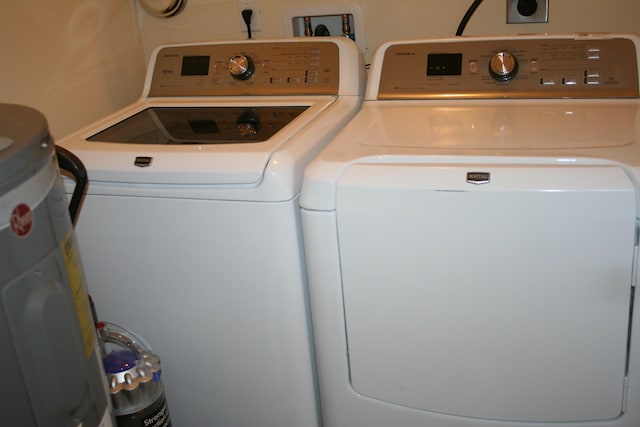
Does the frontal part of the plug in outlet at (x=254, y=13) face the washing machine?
yes

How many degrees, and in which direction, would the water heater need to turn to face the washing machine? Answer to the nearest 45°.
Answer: approximately 135° to its left

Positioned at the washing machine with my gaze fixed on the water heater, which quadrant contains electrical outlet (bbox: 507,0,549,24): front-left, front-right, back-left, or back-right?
back-left

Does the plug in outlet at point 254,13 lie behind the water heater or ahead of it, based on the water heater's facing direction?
behind

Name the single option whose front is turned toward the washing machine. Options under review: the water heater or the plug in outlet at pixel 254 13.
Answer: the plug in outlet

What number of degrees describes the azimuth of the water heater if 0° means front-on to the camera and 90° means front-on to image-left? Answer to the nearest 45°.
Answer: approximately 0°

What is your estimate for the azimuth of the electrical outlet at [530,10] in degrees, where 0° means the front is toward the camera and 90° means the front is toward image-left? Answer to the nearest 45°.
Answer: approximately 0°
